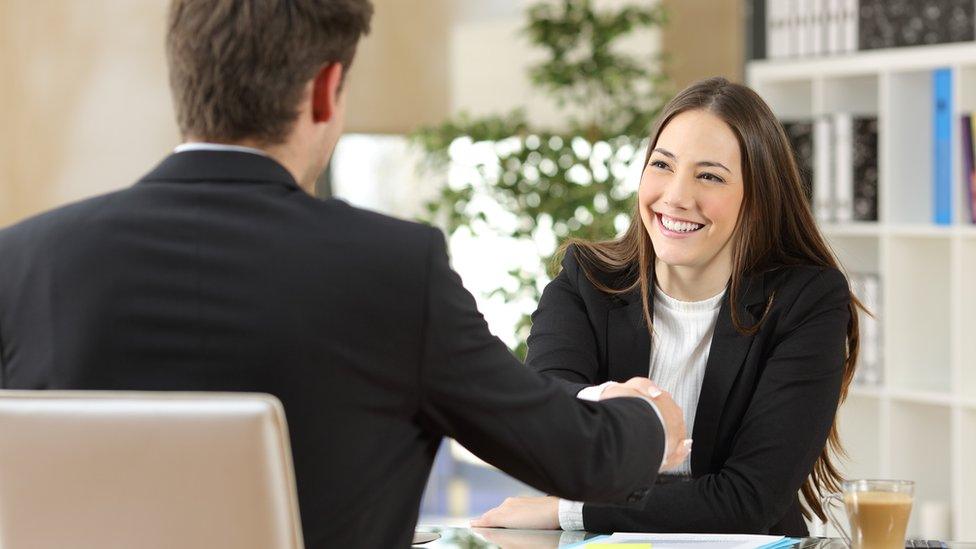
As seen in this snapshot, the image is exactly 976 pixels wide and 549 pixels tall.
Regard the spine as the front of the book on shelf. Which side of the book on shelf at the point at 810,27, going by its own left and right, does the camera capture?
front

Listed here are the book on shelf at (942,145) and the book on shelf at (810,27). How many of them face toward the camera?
2

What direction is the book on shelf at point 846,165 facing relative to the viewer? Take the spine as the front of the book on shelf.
toward the camera

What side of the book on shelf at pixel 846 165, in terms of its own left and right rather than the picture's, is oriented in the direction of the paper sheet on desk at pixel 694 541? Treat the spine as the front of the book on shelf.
front

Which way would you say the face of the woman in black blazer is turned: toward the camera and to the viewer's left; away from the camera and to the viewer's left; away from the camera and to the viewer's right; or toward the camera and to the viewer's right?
toward the camera and to the viewer's left

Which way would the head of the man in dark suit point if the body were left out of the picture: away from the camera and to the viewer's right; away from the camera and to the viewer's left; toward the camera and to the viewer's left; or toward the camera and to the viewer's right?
away from the camera and to the viewer's right

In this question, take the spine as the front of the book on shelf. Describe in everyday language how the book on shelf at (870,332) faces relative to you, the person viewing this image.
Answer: facing the viewer
